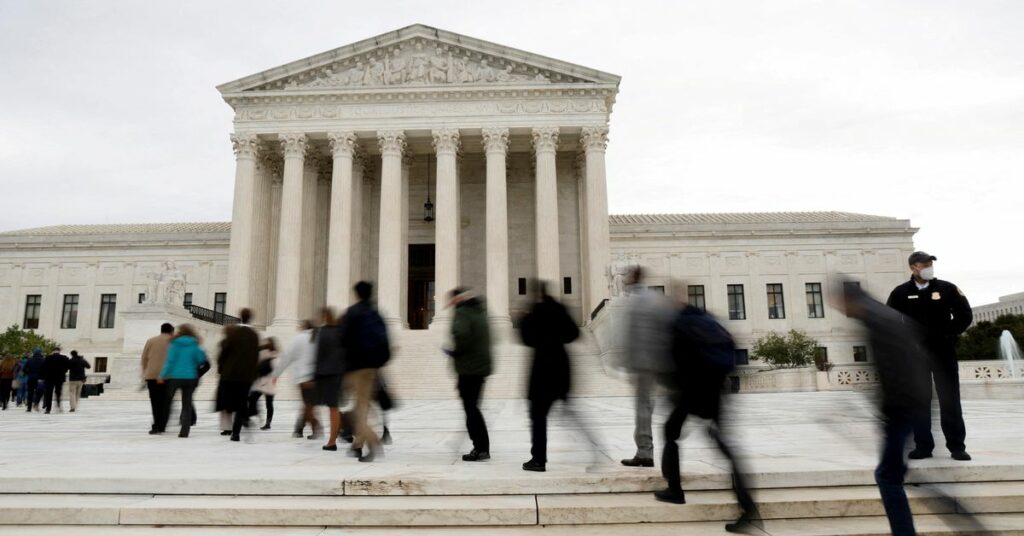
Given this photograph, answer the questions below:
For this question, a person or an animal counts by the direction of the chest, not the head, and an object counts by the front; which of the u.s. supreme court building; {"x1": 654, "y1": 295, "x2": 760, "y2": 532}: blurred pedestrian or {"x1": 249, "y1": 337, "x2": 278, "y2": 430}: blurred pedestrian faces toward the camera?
the u.s. supreme court building

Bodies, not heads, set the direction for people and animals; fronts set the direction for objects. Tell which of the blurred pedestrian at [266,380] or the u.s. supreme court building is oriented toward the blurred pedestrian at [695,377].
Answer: the u.s. supreme court building

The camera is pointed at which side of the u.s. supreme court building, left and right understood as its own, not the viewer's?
front

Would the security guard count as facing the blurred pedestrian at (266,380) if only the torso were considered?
no

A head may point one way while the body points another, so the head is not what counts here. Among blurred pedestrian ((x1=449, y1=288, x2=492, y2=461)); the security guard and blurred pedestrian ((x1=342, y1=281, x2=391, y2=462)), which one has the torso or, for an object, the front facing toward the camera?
the security guard

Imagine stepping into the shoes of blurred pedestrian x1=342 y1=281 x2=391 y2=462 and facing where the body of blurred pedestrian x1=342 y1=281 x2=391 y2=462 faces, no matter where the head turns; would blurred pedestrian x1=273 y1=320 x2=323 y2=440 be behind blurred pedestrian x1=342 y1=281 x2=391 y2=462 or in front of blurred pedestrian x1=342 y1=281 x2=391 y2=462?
in front

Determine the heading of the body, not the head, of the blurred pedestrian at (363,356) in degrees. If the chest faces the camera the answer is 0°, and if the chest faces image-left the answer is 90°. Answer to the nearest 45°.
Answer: approximately 135°

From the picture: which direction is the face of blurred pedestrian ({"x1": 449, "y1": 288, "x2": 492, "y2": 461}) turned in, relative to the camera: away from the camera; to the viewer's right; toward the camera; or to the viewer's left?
to the viewer's left

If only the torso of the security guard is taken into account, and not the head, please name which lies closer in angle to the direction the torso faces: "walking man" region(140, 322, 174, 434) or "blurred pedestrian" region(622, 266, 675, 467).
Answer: the blurred pedestrian

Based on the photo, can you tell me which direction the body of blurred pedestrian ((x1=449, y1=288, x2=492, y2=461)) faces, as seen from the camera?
to the viewer's left

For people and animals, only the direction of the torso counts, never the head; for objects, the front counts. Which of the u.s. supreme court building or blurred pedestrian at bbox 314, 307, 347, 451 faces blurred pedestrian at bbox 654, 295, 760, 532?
the u.s. supreme court building

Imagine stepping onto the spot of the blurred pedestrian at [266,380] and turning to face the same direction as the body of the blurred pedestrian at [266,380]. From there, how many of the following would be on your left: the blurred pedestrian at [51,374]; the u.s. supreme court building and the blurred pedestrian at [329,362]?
1

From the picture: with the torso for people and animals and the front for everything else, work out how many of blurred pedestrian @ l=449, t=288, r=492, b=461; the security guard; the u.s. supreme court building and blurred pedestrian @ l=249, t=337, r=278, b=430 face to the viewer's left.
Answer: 2

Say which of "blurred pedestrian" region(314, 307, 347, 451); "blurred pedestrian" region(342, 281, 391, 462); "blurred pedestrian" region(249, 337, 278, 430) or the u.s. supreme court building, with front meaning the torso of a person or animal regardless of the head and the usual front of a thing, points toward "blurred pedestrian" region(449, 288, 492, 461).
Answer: the u.s. supreme court building

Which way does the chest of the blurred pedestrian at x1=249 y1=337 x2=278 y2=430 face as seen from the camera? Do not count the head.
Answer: to the viewer's left

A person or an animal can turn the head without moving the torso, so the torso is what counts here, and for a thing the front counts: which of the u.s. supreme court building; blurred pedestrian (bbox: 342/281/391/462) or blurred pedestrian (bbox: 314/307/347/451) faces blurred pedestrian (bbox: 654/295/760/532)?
the u.s. supreme court building

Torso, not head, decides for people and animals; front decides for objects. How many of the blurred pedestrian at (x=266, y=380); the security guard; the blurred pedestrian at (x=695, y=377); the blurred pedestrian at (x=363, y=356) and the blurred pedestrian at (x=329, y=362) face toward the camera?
1

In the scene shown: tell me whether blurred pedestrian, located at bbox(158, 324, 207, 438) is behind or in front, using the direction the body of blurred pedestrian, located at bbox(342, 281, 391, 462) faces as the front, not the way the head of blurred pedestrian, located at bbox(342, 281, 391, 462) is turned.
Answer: in front

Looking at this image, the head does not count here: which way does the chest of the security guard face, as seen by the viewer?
toward the camera

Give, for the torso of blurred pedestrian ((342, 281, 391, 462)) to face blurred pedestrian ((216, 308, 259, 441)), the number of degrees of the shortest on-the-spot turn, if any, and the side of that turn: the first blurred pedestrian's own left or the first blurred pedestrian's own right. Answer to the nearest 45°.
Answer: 0° — they already face them
